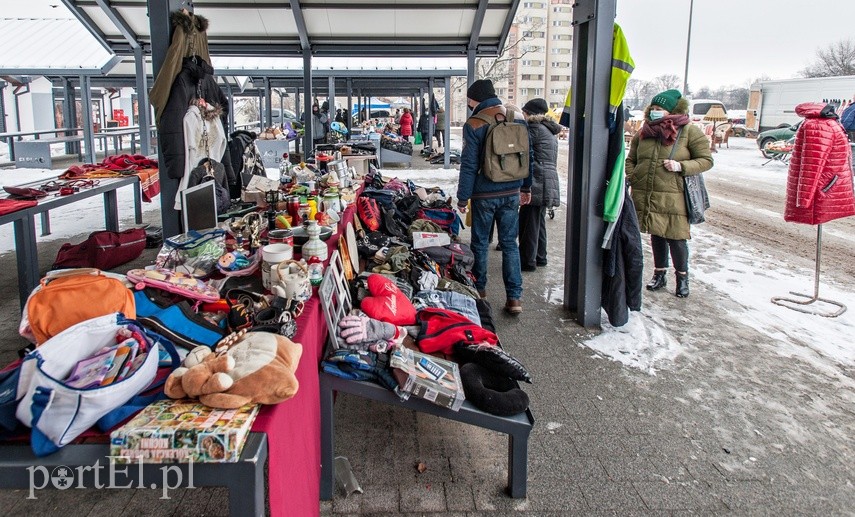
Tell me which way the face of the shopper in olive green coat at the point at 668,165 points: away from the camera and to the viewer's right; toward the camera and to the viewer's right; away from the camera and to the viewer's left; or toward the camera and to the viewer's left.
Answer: toward the camera and to the viewer's left

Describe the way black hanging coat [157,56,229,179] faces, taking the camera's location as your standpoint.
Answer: facing the viewer

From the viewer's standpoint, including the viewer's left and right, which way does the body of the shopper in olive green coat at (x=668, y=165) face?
facing the viewer and to the left of the viewer

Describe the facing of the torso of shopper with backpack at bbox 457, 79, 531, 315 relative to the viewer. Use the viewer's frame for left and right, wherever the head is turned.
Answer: facing away from the viewer and to the left of the viewer

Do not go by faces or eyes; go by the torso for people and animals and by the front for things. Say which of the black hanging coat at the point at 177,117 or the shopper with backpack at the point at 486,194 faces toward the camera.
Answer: the black hanging coat

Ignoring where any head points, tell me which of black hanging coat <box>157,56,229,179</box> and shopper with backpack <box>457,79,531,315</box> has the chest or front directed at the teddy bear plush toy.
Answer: the black hanging coat

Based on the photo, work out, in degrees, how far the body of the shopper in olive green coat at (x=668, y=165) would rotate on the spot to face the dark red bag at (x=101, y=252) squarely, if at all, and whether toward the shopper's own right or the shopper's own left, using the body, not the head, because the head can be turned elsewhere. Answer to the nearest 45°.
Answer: approximately 45° to the shopper's own right

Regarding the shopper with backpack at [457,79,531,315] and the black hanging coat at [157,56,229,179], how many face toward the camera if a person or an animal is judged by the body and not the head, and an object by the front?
1

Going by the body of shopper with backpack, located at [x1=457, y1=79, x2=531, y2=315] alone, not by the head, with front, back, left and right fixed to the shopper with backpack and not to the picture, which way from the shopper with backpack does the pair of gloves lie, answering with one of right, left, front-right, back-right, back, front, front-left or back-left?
back-left

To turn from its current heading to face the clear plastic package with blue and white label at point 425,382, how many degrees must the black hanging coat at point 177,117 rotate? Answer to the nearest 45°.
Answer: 0° — it already faces it

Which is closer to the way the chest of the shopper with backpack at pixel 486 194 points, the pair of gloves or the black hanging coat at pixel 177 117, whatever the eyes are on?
the black hanging coat

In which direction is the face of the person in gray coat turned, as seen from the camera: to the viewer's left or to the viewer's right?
to the viewer's left

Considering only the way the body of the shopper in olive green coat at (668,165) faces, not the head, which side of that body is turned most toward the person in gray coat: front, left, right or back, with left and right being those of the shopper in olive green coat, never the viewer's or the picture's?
right

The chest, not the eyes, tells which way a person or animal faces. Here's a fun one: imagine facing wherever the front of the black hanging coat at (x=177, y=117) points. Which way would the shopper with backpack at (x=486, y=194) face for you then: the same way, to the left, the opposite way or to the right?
the opposite way

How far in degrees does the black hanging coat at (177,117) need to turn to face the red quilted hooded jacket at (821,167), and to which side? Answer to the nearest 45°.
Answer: approximately 90° to its left
